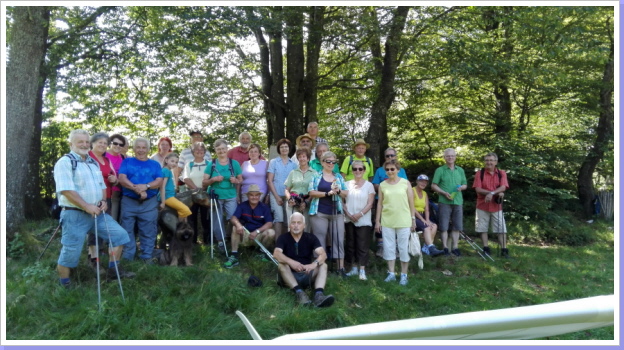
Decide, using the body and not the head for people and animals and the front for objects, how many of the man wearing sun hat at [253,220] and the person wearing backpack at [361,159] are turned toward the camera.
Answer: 2

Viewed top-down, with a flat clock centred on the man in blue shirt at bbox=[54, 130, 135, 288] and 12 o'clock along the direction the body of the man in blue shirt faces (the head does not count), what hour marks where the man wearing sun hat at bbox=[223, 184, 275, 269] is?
The man wearing sun hat is roughly at 10 o'clock from the man in blue shirt.

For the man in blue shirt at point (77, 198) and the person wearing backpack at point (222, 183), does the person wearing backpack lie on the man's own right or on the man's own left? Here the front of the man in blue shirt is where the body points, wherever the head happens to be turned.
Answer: on the man's own left

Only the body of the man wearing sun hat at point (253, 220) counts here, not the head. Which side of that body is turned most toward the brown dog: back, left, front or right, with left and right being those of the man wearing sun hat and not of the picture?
right

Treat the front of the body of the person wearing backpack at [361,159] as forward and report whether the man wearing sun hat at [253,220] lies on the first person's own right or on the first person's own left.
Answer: on the first person's own right

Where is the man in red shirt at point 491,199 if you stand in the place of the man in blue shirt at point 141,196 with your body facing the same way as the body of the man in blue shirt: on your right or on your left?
on your left

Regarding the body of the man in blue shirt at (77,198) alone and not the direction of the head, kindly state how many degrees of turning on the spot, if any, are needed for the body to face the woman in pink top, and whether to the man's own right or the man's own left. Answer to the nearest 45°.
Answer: approximately 135° to the man's own left

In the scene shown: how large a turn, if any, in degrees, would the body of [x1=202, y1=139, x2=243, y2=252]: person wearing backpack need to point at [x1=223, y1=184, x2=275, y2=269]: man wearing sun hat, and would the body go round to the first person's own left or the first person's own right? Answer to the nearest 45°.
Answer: approximately 45° to the first person's own left

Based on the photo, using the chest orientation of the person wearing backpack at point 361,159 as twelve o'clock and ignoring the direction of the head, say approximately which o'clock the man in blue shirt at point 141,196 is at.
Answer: The man in blue shirt is roughly at 2 o'clock from the person wearing backpack.
